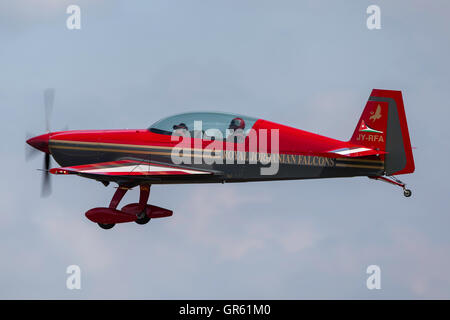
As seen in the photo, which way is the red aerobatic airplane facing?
to the viewer's left
